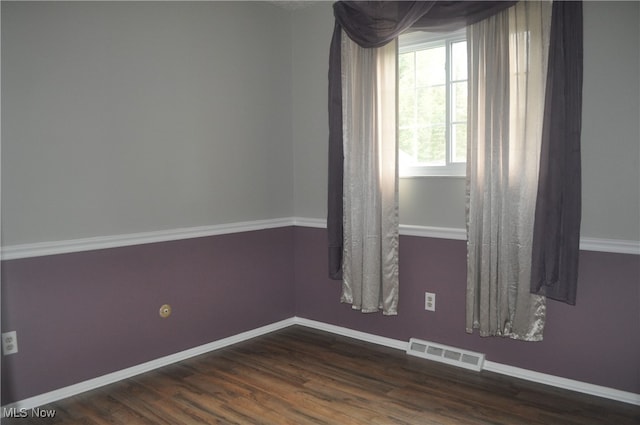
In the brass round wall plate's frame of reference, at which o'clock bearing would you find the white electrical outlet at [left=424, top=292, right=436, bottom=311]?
The white electrical outlet is roughly at 11 o'clock from the brass round wall plate.

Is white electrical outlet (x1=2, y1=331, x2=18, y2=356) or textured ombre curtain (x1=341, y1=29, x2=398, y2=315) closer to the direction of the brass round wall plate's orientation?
the textured ombre curtain

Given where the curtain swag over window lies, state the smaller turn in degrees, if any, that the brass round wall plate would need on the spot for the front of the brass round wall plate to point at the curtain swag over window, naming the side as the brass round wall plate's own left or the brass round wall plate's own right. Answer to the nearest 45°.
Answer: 0° — it already faces it

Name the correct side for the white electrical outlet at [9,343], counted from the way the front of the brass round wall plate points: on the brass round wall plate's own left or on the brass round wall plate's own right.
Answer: on the brass round wall plate's own right

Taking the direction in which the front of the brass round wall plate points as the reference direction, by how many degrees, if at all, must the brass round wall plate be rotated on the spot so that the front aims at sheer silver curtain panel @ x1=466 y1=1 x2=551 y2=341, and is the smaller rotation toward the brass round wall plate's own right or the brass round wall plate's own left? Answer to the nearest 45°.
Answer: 0° — it already faces it

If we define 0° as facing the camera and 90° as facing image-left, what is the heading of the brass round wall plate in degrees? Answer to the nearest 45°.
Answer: approximately 315°

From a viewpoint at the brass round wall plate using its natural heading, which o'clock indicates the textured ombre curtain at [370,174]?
The textured ombre curtain is roughly at 11 o'clock from the brass round wall plate.
